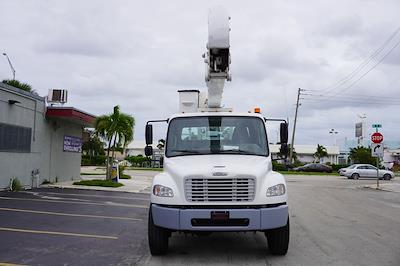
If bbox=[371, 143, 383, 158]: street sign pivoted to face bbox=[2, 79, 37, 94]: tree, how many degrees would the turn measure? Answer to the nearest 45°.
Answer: approximately 45° to its right

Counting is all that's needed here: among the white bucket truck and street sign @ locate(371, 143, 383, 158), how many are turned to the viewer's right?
0

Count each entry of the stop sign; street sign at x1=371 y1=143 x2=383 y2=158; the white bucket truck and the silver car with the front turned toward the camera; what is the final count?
3

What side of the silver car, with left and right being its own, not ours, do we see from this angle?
right

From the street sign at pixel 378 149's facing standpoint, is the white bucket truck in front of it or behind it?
in front

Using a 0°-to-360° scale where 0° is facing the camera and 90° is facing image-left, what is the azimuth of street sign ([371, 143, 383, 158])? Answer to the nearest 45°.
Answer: approximately 0°

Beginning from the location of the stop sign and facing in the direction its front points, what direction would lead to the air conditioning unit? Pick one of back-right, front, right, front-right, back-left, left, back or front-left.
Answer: front-right

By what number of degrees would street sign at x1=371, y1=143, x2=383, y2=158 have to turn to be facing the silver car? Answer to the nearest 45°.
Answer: approximately 180°

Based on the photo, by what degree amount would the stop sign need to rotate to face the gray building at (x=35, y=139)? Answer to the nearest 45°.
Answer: approximately 45° to its right

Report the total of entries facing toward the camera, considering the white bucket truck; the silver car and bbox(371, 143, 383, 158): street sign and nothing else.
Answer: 2
